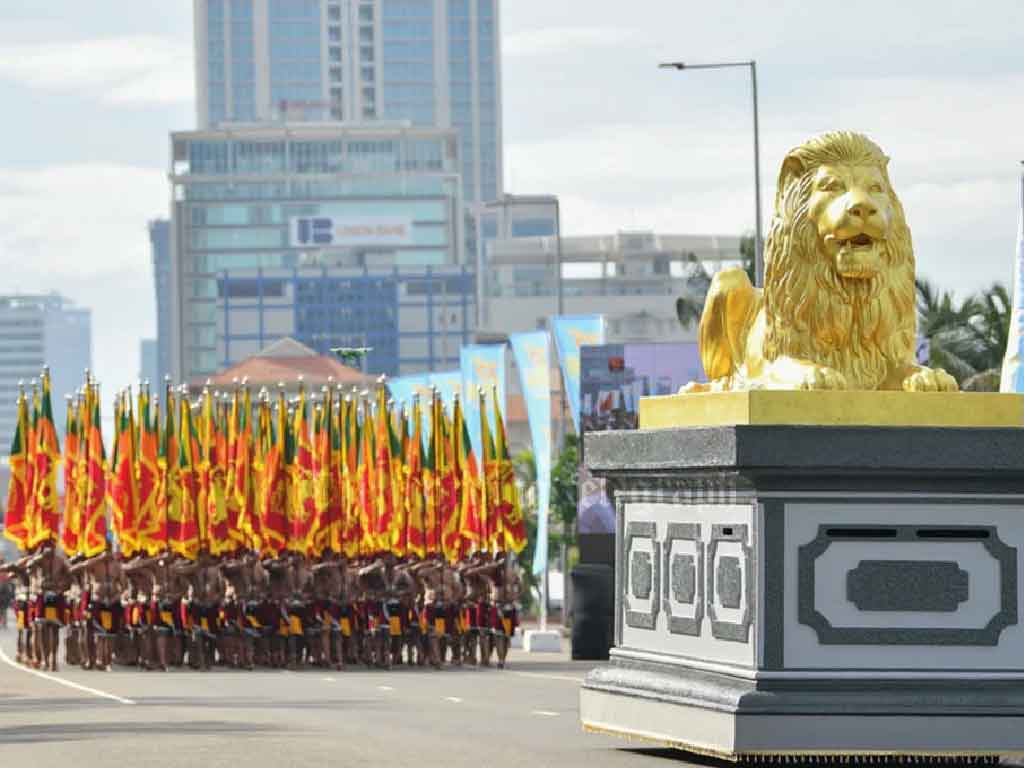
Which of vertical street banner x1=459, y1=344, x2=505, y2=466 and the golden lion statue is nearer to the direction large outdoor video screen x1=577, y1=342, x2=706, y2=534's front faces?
the golden lion statue

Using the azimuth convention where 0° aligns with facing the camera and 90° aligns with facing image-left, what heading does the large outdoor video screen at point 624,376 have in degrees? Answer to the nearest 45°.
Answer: approximately 0°

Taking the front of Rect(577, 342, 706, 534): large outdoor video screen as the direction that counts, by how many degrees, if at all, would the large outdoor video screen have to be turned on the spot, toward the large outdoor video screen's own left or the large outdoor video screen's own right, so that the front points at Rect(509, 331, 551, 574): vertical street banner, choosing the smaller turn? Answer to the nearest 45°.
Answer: approximately 135° to the large outdoor video screen's own right

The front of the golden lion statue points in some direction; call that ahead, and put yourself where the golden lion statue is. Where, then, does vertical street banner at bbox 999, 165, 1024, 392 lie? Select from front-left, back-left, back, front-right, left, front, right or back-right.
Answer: back-left

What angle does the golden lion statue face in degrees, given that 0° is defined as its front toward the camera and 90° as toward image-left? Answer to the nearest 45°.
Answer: approximately 315°
